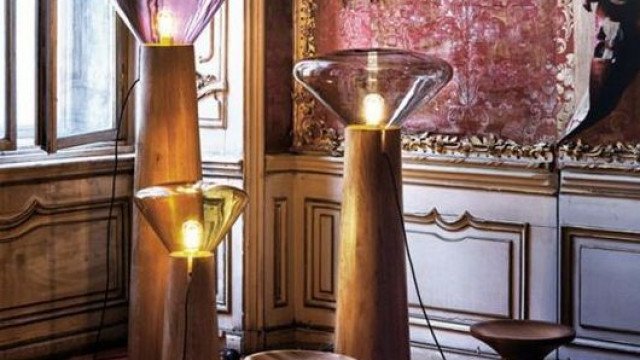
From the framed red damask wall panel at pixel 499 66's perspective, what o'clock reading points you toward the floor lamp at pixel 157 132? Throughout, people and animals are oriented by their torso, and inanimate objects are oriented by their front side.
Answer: The floor lamp is roughly at 2 o'clock from the framed red damask wall panel.

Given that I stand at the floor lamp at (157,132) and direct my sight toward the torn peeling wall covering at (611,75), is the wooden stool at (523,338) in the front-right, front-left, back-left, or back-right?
front-right

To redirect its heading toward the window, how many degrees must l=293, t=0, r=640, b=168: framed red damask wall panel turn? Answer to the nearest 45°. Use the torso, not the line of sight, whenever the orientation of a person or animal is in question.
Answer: approximately 90° to its right

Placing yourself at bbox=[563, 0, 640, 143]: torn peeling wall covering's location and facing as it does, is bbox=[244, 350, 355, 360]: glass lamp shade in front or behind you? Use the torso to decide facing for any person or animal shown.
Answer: in front
